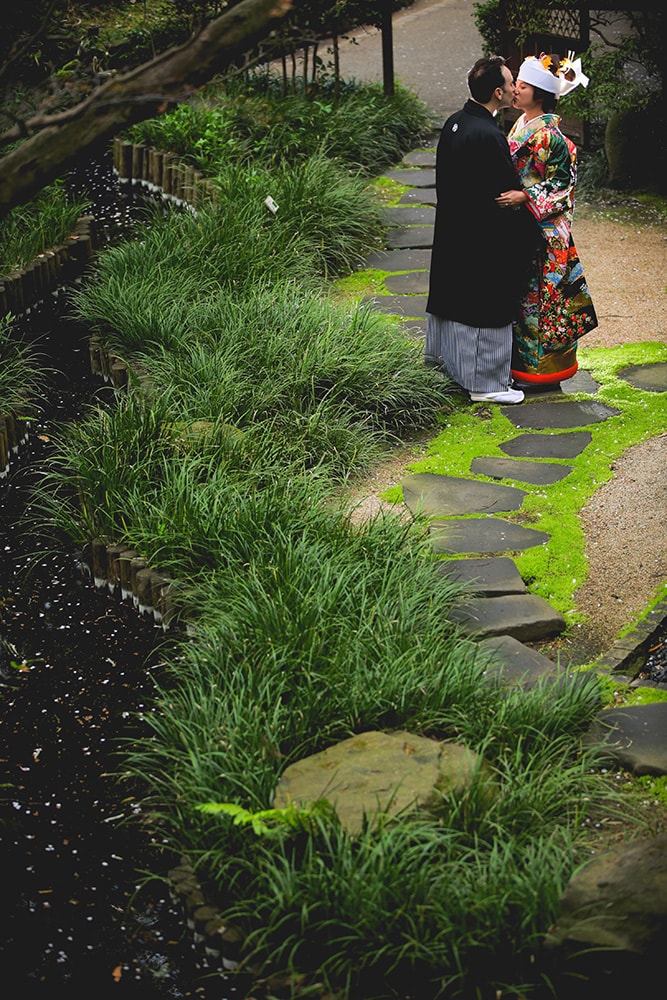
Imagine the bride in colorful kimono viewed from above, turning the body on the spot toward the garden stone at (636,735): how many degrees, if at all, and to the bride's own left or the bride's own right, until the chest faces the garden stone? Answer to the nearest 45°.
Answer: approximately 90° to the bride's own left

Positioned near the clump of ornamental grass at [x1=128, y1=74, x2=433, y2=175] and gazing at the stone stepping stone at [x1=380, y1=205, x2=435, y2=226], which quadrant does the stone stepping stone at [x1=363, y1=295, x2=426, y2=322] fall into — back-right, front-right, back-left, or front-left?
front-right

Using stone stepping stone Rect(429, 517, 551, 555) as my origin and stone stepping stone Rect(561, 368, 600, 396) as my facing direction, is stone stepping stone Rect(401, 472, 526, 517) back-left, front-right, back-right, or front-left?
front-left

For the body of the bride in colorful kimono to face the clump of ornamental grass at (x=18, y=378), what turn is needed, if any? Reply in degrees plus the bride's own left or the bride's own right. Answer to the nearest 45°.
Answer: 0° — they already face it

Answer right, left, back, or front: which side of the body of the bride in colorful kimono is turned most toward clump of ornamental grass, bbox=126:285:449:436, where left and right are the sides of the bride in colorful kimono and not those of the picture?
front

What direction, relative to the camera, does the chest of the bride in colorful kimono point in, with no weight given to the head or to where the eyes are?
to the viewer's left

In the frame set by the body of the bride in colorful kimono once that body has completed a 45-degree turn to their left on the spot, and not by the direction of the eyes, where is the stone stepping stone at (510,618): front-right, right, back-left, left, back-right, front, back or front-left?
front-left

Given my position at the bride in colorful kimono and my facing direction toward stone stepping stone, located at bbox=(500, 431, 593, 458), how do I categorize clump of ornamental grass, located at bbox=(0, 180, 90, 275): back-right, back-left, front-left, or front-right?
back-right

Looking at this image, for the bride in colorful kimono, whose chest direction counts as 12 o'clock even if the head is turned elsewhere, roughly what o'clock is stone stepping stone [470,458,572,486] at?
The stone stepping stone is roughly at 9 o'clock from the bride in colorful kimono.

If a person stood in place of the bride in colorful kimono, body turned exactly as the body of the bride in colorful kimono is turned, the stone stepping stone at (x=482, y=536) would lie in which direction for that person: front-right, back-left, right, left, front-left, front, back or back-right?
left

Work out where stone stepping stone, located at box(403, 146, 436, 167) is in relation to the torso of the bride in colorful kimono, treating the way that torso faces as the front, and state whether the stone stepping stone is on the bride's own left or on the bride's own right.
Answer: on the bride's own right

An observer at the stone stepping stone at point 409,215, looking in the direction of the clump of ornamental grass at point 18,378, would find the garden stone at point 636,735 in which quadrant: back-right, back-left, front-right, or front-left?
front-left

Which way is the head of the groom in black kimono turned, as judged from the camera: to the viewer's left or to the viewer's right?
to the viewer's right

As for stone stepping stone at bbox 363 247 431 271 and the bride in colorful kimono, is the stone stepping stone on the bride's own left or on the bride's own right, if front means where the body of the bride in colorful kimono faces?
on the bride's own right

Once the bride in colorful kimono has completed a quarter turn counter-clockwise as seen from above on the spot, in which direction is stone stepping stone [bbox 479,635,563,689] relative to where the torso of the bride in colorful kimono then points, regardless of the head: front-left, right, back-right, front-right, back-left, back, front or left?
front

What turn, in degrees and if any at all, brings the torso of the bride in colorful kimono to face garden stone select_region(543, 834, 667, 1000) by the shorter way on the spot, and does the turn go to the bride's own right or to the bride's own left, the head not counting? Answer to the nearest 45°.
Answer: approximately 90° to the bride's own left
